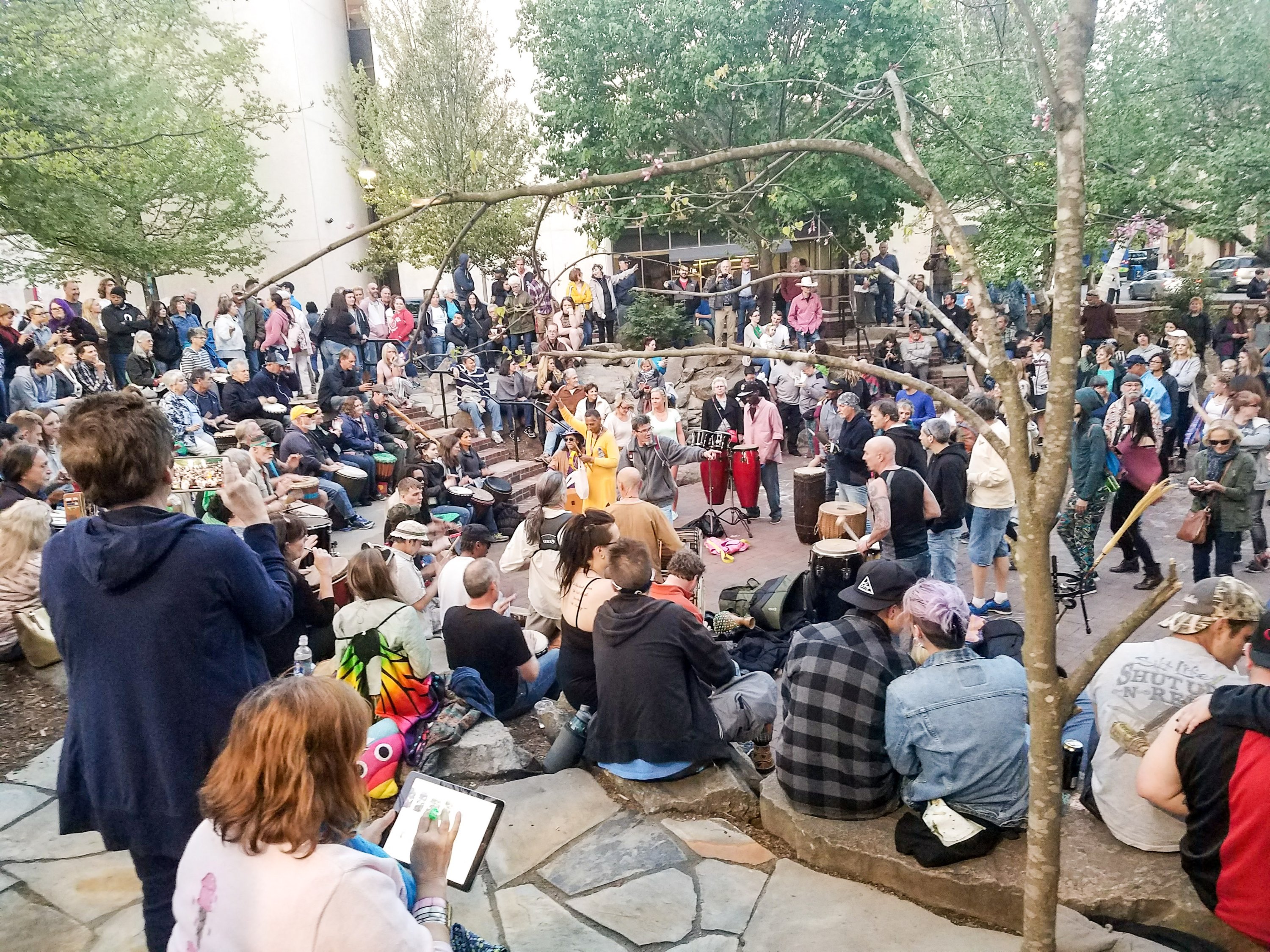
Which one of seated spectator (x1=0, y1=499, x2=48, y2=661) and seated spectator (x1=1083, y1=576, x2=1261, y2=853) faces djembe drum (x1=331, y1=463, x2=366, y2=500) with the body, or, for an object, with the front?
seated spectator (x1=0, y1=499, x2=48, y2=661)

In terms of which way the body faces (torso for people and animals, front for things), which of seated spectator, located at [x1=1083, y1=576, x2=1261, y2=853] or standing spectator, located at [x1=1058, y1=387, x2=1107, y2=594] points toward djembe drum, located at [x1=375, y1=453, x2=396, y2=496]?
the standing spectator

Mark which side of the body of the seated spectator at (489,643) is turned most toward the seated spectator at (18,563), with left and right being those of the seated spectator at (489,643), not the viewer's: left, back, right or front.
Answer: left

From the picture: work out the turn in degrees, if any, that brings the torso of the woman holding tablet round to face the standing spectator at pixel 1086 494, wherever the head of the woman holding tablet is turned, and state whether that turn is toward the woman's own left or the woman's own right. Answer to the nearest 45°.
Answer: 0° — they already face them

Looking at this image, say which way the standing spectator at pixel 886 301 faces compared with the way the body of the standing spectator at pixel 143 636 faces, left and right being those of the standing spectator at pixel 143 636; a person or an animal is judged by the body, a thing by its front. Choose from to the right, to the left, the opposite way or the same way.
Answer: the opposite way

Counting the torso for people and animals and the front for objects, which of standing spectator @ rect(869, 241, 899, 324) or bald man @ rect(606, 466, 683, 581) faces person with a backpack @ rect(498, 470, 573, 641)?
the standing spectator

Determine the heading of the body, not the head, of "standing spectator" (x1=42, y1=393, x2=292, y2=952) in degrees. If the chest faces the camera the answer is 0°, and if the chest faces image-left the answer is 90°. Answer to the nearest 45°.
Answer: approximately 225°
